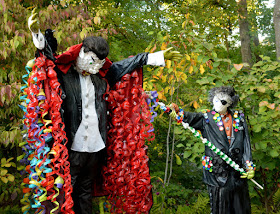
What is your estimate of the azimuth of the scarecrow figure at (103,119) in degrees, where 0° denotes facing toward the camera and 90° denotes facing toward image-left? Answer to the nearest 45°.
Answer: approximately 0°

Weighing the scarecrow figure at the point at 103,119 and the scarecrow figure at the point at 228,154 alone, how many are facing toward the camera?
2

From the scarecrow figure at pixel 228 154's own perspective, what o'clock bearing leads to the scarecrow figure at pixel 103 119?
the scarecrow figure at pixel 103 119 is roughly at 2 o'clock from the scarecrow figure at pixel 228 154.

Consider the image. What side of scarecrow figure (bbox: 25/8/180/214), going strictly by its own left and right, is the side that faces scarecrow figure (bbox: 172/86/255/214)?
left

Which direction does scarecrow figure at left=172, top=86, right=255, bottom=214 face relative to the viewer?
toward the camera
